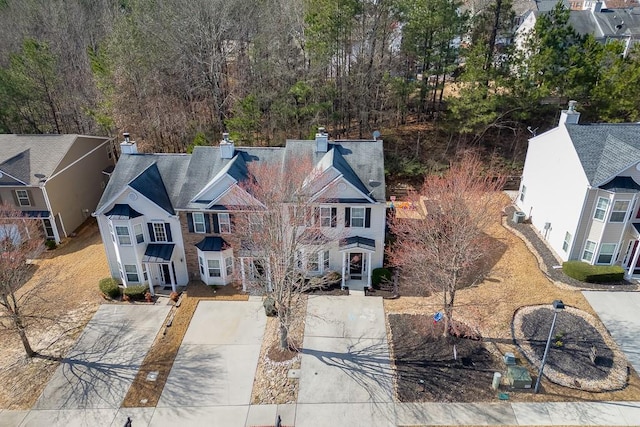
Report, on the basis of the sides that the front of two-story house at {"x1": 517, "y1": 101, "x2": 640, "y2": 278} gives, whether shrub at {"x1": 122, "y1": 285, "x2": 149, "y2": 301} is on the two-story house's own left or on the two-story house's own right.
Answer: on the two-story house's own right

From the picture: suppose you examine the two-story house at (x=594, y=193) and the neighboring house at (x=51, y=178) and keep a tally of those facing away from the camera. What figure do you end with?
0

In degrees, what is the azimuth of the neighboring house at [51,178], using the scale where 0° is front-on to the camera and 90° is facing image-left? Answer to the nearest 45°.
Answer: approximately 45°

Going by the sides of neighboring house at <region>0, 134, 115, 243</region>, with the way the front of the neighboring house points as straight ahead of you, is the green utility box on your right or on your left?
on your left

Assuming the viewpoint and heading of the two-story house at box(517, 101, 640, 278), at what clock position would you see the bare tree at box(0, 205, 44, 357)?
The bare tree is roughly at 3 o'clock from the two-story house.

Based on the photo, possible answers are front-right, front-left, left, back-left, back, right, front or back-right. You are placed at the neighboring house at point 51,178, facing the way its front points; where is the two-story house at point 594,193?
left

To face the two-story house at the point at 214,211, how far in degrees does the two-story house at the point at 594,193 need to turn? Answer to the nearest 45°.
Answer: approximately 90° to its right

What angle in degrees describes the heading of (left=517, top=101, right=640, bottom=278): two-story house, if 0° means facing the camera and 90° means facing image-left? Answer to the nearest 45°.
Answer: approximately 315°

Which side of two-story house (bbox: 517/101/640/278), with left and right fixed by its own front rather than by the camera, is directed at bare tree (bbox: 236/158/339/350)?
right

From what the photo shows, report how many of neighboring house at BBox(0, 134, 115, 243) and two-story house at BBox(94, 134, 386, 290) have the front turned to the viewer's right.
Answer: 0

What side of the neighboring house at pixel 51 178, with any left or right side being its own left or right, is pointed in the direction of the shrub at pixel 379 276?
left

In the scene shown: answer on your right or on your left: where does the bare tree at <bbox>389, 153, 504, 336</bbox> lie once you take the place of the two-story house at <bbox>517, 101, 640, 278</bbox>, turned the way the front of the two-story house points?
on your right
